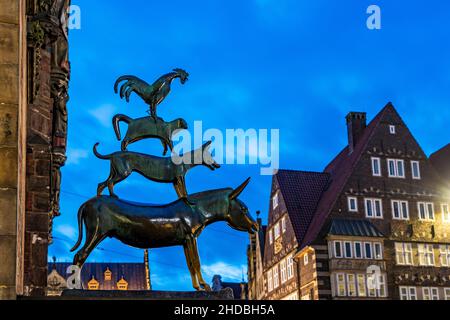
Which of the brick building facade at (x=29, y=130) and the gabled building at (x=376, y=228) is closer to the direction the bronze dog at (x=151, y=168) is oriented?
the gabled building

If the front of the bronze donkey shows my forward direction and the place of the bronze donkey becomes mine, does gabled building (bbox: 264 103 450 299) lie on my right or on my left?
on my left

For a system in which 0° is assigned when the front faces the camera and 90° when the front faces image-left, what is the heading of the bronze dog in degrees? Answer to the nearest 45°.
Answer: approximately 270°

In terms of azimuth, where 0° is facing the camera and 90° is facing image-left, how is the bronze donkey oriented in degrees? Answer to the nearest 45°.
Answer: approximately 270°
